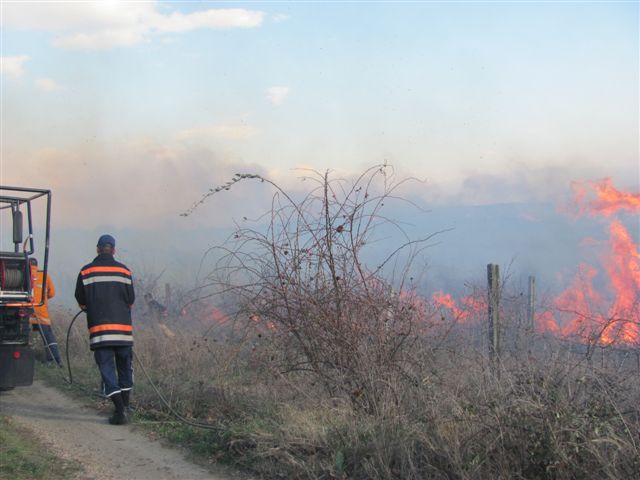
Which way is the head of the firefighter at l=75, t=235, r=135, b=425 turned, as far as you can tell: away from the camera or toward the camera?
away from the camera

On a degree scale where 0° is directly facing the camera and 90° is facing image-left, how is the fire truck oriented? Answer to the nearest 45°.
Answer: approximately 180°

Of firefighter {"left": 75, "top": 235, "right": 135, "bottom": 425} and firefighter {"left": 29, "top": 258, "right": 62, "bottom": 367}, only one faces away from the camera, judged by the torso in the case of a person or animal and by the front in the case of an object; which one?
firefighter {"left": 75, "top": 235, "right": 135, "bottom": 425}

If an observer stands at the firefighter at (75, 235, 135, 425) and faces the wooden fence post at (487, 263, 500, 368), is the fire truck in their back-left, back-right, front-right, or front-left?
back-left

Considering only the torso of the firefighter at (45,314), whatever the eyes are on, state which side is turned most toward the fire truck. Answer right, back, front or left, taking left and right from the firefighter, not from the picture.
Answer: left

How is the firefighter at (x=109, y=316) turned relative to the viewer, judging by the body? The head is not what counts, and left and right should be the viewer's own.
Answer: facing away from the viewer
